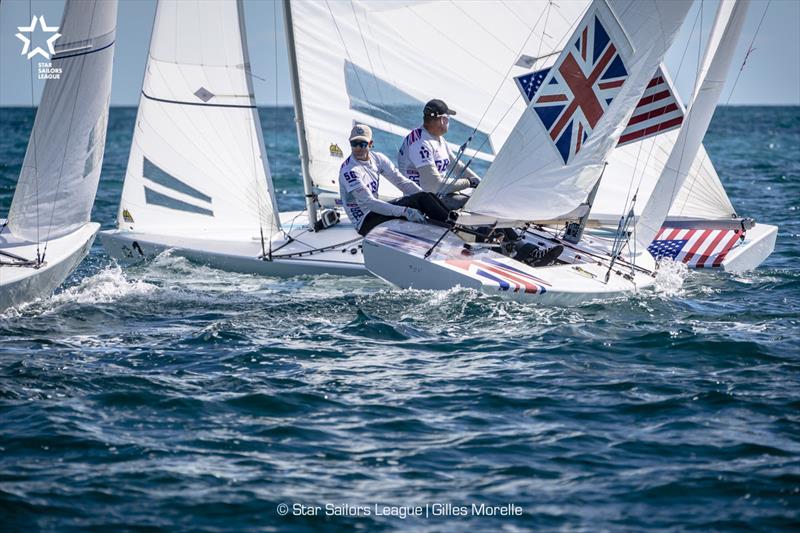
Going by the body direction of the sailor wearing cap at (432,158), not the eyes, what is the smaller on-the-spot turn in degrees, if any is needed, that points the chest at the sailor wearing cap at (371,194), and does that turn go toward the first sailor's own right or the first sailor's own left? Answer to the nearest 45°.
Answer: approximately 135° to the first sailor's own right

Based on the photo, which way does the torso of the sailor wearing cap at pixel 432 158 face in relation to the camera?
to the viewer's right

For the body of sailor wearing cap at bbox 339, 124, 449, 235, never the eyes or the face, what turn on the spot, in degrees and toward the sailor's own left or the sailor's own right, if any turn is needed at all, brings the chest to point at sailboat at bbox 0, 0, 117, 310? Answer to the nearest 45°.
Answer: approximately 135° to the sailor's own right

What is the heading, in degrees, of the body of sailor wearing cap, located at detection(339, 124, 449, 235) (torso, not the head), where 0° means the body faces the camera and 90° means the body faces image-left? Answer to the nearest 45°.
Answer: approximately 315°

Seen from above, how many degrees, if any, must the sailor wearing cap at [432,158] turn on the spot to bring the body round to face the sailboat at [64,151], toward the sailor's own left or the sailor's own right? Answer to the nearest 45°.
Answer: approximately 180°

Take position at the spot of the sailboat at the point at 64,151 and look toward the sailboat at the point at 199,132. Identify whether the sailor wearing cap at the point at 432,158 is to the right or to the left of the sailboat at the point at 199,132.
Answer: right

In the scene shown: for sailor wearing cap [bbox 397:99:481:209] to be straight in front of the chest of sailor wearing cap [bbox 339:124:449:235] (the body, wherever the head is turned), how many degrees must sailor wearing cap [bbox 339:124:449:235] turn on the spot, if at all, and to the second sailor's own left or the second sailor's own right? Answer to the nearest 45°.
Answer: approximately 90° to the second sailor's own left
